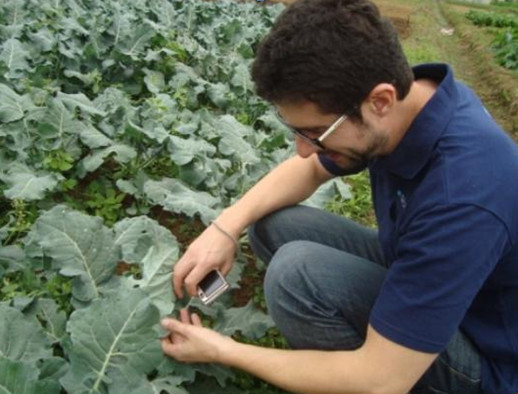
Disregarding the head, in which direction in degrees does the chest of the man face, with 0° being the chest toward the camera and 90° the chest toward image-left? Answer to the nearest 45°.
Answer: approximately 90°

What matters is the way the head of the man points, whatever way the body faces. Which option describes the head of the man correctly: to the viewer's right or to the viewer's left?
to the viewer's left
